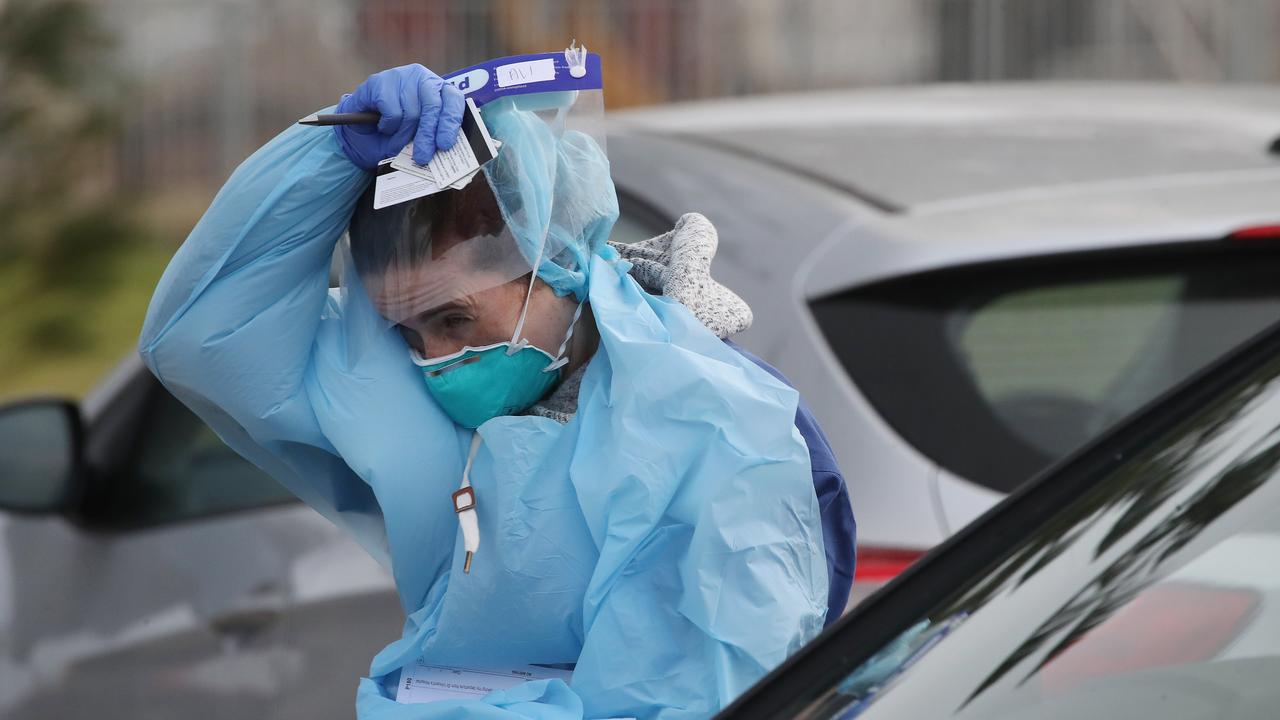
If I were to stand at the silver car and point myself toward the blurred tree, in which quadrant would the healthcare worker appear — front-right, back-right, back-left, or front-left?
back-left

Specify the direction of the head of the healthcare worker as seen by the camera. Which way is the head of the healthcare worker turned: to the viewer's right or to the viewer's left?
to the viewer's left

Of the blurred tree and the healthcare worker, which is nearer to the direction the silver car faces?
the blurred tree

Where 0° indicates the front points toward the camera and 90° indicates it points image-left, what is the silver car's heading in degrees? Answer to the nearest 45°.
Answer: approximately 135°

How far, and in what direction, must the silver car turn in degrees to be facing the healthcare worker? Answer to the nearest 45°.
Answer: approximately 90° to its left

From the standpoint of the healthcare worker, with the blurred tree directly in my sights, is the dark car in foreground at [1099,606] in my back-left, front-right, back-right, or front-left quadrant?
back-right
